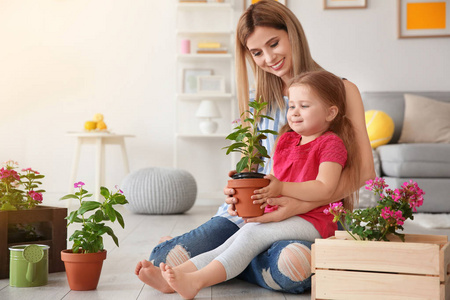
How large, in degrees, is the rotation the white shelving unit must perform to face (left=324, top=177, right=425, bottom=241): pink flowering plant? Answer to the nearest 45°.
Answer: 0° — it already faces it

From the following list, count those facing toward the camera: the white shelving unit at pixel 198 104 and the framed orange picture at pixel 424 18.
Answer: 2

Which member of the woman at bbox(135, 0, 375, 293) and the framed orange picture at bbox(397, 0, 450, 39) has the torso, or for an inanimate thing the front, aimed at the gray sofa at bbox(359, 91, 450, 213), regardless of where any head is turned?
the framed orange picture

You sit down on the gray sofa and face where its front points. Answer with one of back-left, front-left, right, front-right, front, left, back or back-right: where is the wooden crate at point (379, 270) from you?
front

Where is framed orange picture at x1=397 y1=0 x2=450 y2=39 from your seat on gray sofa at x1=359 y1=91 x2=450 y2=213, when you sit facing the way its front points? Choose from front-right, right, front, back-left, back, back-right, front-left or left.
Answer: back

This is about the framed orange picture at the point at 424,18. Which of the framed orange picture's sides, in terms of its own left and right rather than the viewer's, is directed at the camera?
front

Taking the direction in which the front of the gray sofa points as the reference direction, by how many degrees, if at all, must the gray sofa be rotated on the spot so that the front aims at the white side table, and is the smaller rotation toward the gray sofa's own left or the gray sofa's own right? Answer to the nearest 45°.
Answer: approximately 90° to the gray sofa's own right

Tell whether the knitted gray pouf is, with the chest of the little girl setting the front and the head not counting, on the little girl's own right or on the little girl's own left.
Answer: on the little girl's own right

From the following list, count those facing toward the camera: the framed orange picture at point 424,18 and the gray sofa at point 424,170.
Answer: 2

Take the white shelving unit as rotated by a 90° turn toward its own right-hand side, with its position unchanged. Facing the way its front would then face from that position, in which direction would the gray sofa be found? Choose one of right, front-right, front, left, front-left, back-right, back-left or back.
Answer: back-left

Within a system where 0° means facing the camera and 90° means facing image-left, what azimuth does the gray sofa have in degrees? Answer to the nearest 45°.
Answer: approximately 0°

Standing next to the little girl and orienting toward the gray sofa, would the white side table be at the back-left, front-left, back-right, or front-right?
front-left

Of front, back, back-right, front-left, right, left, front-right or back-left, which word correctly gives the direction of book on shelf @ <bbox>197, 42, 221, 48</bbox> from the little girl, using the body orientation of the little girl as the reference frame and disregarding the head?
back-right

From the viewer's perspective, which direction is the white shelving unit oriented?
toward the camera
